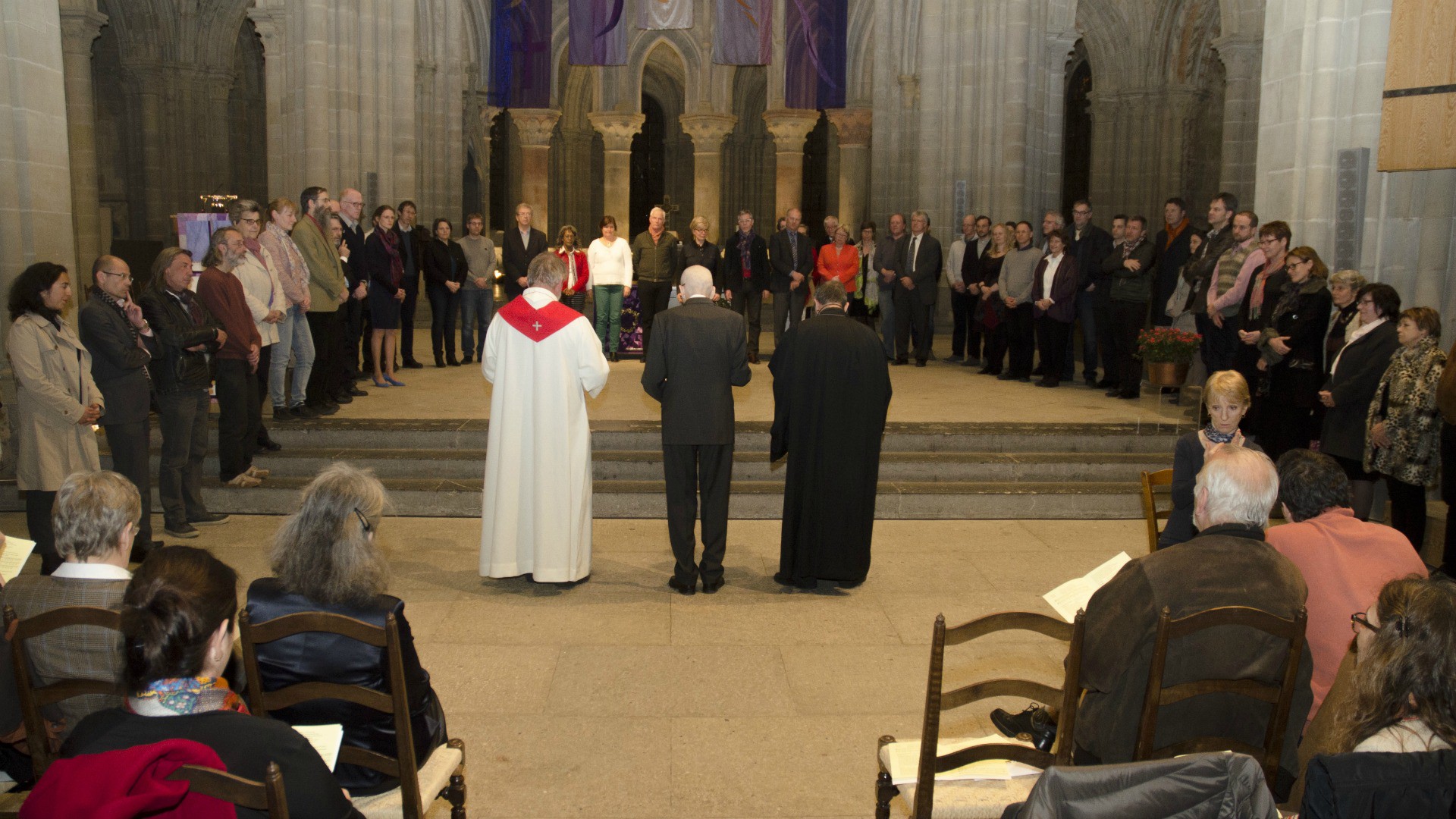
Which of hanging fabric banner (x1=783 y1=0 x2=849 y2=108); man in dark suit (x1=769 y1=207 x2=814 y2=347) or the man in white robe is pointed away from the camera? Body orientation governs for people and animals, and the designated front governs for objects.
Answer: the man in white robe

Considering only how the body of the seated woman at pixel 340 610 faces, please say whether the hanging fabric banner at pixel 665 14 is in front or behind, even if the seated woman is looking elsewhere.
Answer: in front

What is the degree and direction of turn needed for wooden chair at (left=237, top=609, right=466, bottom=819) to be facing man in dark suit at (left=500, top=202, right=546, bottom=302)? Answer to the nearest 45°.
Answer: approximately 45° to its left

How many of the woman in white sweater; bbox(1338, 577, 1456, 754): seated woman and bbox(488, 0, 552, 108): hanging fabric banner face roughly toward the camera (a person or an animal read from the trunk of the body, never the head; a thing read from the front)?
2

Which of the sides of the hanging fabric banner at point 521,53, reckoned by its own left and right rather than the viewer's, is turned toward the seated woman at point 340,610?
front

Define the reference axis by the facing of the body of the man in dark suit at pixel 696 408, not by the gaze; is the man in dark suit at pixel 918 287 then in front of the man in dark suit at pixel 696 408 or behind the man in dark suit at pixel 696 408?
in front

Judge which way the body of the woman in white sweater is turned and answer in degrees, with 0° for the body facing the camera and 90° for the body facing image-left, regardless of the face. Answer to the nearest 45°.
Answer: approximately 0°

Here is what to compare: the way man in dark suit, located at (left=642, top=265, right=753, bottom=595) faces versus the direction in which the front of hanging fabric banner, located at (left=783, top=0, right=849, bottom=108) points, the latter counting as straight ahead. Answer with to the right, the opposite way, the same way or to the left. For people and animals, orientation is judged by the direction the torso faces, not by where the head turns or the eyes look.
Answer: the opposite way

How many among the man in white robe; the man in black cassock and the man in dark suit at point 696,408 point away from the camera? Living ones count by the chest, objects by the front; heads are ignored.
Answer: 3

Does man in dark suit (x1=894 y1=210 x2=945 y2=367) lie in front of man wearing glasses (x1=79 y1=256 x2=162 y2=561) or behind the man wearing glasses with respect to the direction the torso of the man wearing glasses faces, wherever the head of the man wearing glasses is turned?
in front

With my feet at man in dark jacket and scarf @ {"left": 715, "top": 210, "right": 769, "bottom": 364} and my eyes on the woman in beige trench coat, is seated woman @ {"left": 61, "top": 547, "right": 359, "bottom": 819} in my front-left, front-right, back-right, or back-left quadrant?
front-left

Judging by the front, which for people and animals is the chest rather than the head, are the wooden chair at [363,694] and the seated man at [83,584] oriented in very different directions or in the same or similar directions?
same or similar directions

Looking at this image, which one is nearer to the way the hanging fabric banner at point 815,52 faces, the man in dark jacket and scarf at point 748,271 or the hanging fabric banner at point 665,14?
the man in dark jacket and scarf

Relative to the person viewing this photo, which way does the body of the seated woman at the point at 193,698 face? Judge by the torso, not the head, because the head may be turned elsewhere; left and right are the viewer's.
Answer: facing away from the viewer and to the right of the viewer

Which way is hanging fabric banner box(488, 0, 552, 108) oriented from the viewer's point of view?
toward the camera

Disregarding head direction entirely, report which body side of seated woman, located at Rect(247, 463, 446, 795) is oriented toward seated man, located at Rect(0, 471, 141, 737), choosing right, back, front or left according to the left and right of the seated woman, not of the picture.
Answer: left

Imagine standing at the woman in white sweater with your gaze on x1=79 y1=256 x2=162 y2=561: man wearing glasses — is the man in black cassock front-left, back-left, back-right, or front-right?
front-left

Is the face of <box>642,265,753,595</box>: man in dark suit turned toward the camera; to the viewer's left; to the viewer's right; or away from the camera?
away from the camera

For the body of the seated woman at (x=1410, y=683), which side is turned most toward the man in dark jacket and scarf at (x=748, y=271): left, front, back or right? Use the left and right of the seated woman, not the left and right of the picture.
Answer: front

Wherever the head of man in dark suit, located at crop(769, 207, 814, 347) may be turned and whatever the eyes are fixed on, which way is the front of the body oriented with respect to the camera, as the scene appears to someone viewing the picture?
toward the camera
